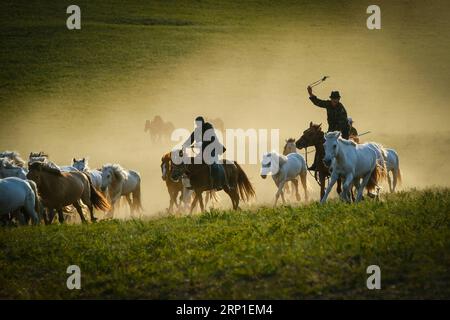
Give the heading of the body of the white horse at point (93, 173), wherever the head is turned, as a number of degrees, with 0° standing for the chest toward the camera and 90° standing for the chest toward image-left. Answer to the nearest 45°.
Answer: approximately 45°

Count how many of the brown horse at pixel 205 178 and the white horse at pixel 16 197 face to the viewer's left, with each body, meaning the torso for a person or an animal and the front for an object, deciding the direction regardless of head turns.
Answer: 2

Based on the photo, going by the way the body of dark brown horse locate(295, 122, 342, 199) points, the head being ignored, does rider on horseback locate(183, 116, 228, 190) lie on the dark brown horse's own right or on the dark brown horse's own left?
on the dark brown horse's own right

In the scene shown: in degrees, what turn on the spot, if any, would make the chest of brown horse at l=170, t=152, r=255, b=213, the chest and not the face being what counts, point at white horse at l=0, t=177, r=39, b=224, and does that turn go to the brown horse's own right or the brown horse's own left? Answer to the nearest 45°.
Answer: approximately 45° to the brown horse's own left

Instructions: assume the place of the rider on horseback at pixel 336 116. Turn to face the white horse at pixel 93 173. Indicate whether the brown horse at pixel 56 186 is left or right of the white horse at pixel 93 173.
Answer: left

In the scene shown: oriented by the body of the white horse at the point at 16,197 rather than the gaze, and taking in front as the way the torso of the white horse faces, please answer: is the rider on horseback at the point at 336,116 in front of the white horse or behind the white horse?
behind

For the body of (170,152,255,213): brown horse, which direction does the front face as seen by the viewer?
to the viewer's left

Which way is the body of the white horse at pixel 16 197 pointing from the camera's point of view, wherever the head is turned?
to the viewer's left

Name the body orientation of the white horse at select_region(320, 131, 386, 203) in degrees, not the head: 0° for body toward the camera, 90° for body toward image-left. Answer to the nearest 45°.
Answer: approximately 45°

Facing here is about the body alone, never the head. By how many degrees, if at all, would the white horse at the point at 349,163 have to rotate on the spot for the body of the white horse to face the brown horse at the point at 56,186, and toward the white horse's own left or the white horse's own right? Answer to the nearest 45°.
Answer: approximately 45° to the white horse's own right

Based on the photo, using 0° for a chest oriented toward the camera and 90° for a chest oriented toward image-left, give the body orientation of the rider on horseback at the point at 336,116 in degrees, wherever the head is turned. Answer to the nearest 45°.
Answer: approximately 45°
